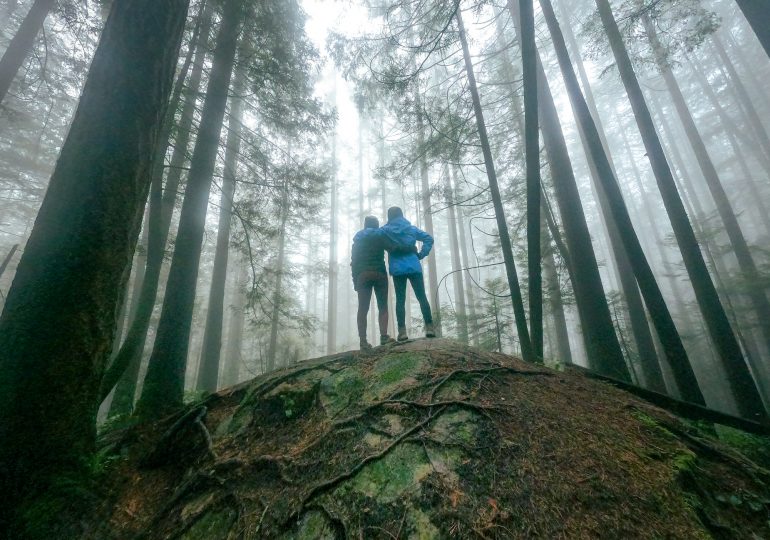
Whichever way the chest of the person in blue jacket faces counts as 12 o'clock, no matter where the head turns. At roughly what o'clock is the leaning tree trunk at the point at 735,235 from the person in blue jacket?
The leaning tree trunk is roughly at 2 o'clock from the person in blue jacket.

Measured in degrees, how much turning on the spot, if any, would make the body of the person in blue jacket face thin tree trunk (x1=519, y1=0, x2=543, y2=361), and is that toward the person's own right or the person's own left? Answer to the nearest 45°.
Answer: approximately 135° to the person's own right

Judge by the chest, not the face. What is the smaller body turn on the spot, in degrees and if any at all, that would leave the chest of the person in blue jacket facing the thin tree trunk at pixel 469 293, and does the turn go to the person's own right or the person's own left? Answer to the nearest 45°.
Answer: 0° — they already face it

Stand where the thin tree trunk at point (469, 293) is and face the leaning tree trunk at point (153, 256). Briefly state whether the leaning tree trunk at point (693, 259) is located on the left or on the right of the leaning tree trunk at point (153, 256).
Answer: left

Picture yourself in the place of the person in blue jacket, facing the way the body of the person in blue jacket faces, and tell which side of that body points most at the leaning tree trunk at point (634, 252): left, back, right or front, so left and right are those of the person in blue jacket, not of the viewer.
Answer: right

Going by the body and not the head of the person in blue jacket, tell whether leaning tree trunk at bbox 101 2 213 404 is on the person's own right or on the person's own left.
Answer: on the person's own left

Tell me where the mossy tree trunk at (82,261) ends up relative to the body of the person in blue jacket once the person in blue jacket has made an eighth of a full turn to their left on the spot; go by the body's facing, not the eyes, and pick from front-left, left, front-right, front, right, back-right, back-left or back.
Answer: left

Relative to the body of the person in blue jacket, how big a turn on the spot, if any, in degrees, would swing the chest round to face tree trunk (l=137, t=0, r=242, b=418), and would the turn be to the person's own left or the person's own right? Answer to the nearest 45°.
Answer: approximately 90° to the person's own left

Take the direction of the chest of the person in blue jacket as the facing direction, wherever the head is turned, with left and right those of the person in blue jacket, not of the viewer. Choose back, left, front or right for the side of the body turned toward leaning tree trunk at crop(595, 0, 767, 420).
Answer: right

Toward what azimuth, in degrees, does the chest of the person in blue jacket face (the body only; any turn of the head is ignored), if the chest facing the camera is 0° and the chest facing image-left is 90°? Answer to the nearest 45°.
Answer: approximately 180°

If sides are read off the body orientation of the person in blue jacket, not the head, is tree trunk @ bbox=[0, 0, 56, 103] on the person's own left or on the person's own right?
on the person's own left

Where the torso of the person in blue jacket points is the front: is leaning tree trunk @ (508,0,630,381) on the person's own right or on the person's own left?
on the person's own right

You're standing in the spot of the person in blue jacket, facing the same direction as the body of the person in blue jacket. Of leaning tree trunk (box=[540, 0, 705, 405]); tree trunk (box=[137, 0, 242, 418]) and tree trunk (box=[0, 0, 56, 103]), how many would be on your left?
2

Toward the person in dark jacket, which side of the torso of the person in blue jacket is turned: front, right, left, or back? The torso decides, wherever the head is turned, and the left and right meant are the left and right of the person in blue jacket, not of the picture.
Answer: left

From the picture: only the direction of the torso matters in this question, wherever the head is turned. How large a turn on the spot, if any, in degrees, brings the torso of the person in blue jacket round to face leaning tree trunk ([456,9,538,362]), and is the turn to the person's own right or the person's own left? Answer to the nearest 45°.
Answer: approximately 90° to the person's own right

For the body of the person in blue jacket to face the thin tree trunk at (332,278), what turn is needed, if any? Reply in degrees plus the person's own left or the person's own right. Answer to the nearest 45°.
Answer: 0° — they already face it
